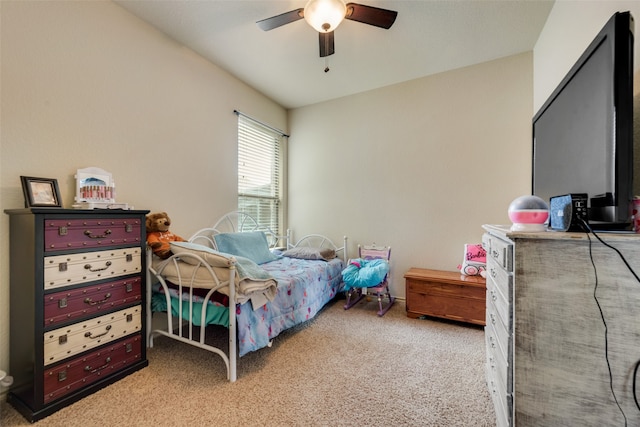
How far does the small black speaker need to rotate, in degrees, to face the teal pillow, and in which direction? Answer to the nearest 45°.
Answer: approximately 45° to its right

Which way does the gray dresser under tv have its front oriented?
to the viewer's left

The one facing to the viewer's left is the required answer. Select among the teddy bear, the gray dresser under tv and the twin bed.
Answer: the gray dresser under tv

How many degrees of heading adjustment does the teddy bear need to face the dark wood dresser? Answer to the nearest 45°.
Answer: approximately 90° to its right

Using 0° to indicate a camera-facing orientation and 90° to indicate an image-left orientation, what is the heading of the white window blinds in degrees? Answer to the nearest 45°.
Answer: approximately 315°

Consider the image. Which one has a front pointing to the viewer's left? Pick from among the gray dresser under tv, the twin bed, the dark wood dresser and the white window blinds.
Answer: the gray dresser under tv

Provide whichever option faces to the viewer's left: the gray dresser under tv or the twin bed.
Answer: the gray dresser under tv
